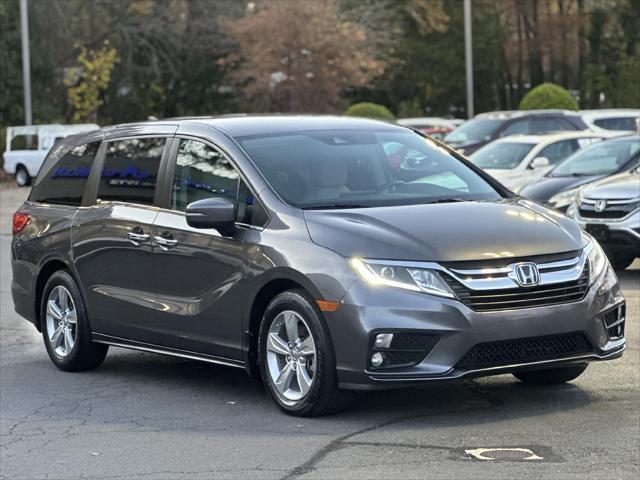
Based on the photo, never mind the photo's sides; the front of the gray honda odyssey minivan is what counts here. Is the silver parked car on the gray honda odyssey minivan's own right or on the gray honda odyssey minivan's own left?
on the gray honda odyssey minivan's own left

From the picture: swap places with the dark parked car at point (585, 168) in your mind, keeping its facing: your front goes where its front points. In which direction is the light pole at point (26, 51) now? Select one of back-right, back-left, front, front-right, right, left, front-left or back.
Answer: right

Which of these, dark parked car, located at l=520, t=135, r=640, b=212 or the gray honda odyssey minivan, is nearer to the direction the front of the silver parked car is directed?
the gray honda odyssey minivan

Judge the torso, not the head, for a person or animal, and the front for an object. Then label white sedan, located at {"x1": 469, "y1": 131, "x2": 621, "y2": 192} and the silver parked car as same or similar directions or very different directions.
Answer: same or similar directions

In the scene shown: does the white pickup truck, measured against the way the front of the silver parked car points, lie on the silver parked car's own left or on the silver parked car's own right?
on the silver parked car's own right

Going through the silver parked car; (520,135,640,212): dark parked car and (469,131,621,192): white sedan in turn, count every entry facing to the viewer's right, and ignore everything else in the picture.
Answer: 0

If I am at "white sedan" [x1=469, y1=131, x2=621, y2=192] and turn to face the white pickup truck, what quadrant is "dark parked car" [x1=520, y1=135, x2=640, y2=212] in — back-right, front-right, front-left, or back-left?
back-left

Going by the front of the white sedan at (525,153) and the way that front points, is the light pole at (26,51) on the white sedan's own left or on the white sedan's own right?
on the white sedan's own right

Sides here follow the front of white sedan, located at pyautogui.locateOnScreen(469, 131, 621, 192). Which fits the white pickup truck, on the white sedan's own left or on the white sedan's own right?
on the white sedan's own right

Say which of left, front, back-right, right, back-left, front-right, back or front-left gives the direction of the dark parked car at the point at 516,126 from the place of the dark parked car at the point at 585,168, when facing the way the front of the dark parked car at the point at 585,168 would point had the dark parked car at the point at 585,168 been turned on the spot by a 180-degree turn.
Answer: front-left

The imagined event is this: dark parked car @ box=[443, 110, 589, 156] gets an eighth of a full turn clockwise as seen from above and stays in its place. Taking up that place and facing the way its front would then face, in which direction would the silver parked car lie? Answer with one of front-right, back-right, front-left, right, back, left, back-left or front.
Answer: left

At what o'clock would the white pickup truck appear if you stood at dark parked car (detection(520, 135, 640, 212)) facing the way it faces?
The white pickup truck is roughly at 3 o'clock from the dark parked car.

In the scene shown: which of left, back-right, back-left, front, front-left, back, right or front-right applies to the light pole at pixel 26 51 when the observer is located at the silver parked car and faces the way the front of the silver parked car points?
right

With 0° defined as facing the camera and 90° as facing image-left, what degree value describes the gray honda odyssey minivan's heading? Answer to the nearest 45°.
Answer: approximately 315°

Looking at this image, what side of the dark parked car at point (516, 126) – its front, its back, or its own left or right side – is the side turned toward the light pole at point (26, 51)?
right

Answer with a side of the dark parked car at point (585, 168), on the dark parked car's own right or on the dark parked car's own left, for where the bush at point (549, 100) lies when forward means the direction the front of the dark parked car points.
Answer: on the dark parked car's own right

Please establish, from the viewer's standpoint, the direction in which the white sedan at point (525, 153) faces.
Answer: facing the viewer and to the left of the viewer

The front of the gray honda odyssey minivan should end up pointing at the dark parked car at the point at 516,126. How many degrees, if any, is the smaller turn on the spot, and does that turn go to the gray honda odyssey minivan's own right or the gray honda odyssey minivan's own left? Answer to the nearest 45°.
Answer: approximately 135° to the gray honda odyssey minivan's own left

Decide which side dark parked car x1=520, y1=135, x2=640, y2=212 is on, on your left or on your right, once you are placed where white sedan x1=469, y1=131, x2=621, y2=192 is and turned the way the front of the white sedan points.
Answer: on your left
